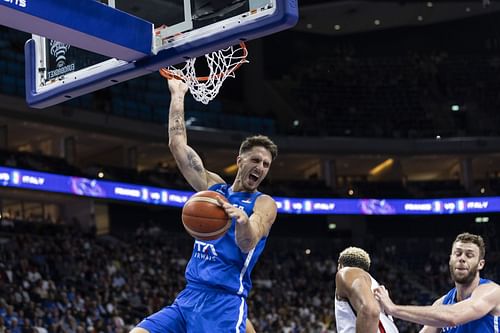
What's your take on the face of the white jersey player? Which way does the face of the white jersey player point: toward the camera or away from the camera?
away from the camera

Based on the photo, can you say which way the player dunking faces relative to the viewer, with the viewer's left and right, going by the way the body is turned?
facing the viewer and to the left of the viewer

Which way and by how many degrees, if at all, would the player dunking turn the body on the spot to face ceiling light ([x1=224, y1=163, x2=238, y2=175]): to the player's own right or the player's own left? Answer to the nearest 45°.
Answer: approximately 135° to the player's own right

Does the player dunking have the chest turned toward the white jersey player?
no

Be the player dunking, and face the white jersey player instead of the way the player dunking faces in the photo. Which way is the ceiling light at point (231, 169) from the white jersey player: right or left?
left
